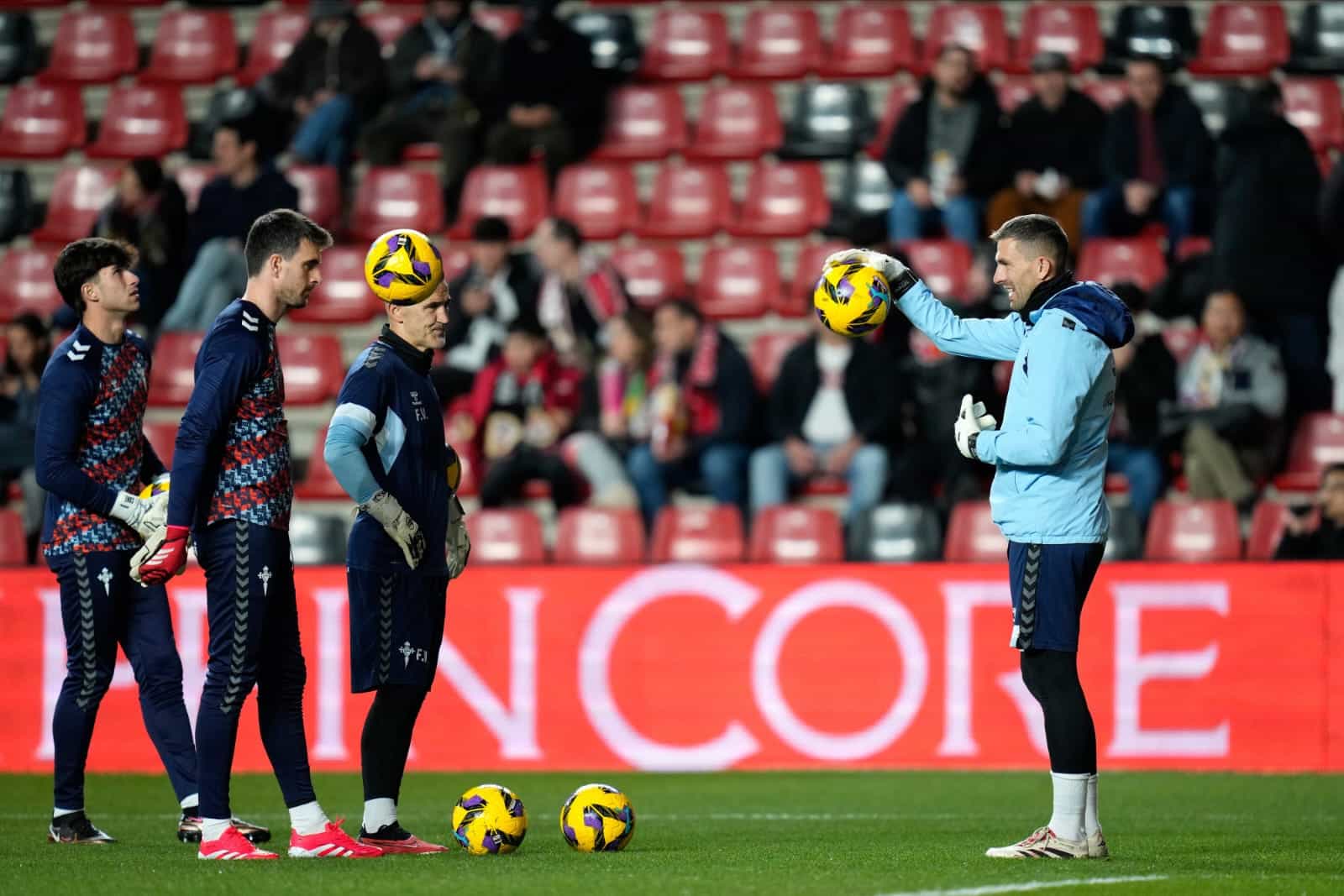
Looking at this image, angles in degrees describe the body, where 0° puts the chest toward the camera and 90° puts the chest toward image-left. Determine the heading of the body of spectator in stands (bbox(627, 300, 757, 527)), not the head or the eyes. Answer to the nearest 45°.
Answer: approximately 45°

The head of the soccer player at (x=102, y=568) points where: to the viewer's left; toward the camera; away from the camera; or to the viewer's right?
to the viewer's right

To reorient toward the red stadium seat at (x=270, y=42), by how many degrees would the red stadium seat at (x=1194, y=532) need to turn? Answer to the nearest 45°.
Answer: approximately 90° to its right

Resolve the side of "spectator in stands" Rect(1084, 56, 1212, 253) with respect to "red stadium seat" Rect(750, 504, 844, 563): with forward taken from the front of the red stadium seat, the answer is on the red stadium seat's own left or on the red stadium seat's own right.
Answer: on the red stadium seat's own left

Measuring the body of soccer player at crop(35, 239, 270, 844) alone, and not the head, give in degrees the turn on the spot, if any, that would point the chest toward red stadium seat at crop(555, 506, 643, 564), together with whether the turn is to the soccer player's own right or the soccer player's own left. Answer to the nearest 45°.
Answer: approximately 90° to the soccer player's own left

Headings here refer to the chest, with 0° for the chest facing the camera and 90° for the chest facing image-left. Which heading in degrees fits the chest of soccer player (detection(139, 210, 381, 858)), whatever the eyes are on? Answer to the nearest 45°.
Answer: approximately 270°

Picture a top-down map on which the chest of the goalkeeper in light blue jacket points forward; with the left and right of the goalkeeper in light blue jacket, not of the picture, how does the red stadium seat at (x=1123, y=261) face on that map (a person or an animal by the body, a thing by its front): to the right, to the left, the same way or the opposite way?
to the left

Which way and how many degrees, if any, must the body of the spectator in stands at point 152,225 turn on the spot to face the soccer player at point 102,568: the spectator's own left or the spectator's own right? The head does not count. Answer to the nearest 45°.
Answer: approximately 45° to the spectator's own left

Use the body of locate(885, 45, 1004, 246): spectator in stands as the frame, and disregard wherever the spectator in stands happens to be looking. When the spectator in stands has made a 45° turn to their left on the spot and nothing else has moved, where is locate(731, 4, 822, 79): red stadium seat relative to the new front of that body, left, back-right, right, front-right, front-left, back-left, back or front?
back

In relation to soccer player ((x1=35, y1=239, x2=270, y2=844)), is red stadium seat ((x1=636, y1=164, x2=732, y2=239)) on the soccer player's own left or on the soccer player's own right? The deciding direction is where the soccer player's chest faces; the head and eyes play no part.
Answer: on the soccer player's own left

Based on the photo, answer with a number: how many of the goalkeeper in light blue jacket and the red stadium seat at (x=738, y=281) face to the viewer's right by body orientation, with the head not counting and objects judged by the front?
0

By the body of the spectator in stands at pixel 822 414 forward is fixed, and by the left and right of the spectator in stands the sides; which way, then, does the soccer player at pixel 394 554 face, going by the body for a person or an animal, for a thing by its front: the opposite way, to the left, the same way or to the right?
to the left

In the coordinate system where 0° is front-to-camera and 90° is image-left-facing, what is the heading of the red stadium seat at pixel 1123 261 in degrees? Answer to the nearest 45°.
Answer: approximately 0°

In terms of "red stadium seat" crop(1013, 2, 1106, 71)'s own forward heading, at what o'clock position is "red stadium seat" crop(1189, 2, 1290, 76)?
"red stadium seat" crop(1189, 2, 1290, 76) is roughly at 9 o'clock from "red stadium seat" crop(1013, 2, 1106, 71).

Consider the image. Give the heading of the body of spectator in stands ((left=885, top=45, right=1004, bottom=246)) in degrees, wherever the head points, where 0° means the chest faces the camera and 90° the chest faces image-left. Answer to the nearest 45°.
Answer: approximately 0°

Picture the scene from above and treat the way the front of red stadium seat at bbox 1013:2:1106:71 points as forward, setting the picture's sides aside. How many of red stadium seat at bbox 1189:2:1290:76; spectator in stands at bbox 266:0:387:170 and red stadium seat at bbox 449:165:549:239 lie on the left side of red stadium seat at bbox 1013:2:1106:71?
1

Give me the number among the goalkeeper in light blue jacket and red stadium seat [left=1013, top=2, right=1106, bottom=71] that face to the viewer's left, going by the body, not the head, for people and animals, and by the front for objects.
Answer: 1
